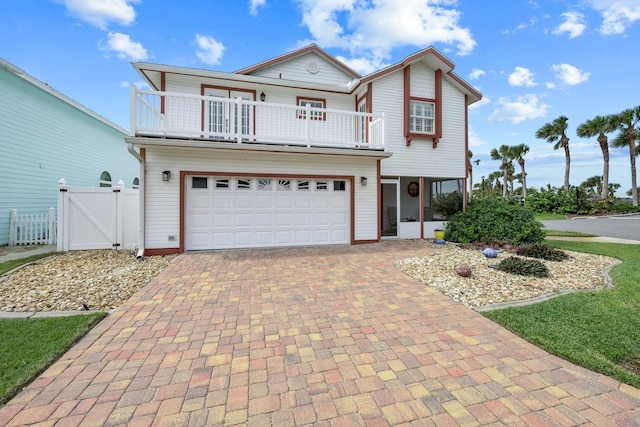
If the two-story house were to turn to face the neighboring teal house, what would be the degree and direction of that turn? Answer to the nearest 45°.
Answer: approximately 90° to its right

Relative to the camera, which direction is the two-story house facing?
toward the camera

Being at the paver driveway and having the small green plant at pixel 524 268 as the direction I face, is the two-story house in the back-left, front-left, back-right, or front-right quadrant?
front-left

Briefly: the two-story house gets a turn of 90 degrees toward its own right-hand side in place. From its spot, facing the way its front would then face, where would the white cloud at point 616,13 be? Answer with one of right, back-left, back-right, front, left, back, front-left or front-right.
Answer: back

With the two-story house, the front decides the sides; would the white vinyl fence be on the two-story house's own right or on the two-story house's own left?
on the two-story house's own right

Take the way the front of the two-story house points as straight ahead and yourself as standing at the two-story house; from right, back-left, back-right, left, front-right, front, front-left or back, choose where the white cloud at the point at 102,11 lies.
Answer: right

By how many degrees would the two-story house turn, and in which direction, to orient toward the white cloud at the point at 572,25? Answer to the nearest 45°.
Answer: approximately 90° to its left

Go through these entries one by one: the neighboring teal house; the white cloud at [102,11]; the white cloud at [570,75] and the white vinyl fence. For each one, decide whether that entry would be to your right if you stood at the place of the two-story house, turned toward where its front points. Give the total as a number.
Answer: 3

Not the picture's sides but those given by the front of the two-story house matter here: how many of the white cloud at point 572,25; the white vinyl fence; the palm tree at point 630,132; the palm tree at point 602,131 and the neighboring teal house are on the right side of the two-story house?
2
